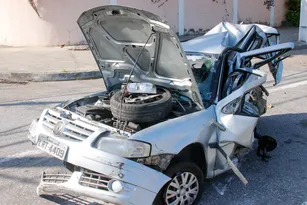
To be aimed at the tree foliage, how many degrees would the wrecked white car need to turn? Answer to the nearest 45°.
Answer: approximately 135° to its right

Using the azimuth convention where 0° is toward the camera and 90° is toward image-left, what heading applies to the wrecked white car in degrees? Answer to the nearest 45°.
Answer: approximately 45°
